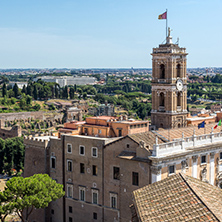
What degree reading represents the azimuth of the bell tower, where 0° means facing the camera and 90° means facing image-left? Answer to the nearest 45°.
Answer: approximately 315°

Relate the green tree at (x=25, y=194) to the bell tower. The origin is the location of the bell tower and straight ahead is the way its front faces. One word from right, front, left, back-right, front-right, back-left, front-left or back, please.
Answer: right
